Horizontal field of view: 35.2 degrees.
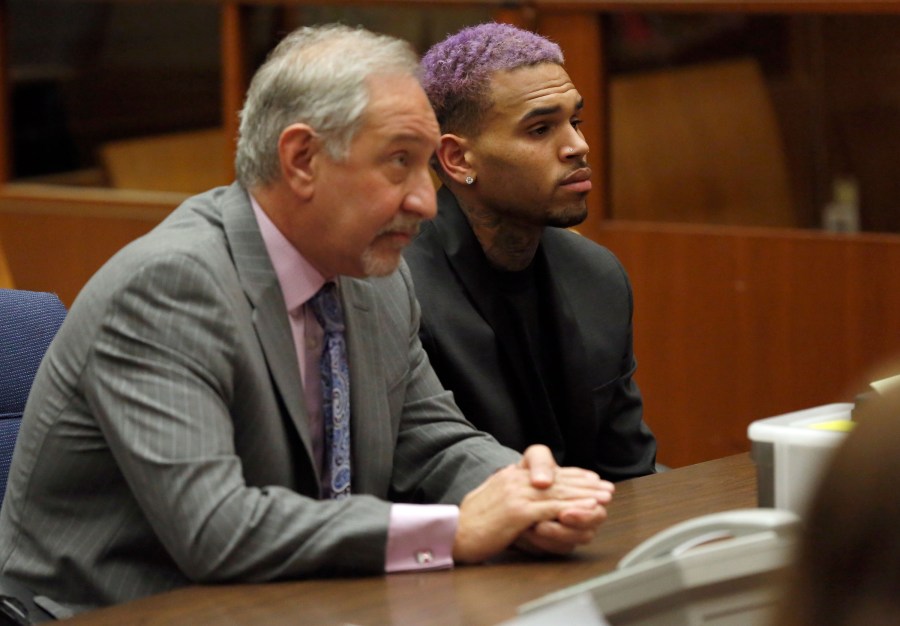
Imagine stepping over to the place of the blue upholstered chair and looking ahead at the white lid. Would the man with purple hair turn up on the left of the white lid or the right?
left

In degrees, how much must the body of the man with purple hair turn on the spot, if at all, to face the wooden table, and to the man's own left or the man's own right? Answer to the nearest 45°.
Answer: approximately 45° to the man's own right

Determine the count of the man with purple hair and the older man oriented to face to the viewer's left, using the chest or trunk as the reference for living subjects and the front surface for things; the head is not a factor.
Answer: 0

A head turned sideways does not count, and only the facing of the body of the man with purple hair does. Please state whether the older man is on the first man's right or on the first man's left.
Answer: on the first man's right

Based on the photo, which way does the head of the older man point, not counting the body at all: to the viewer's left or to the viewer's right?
to the viewer's right

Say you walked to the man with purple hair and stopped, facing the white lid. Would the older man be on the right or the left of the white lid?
right

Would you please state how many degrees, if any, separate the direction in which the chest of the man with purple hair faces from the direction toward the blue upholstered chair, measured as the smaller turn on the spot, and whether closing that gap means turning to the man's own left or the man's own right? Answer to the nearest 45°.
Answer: approximately 90° to the man's own right

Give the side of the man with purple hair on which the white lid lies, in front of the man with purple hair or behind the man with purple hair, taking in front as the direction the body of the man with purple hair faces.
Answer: in front

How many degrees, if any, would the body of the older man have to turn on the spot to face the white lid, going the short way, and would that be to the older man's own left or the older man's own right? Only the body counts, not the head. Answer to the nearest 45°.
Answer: approximately 45° to the older man's own left

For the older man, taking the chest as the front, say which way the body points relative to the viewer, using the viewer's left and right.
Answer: facing the viewer and to the right of the viewer
